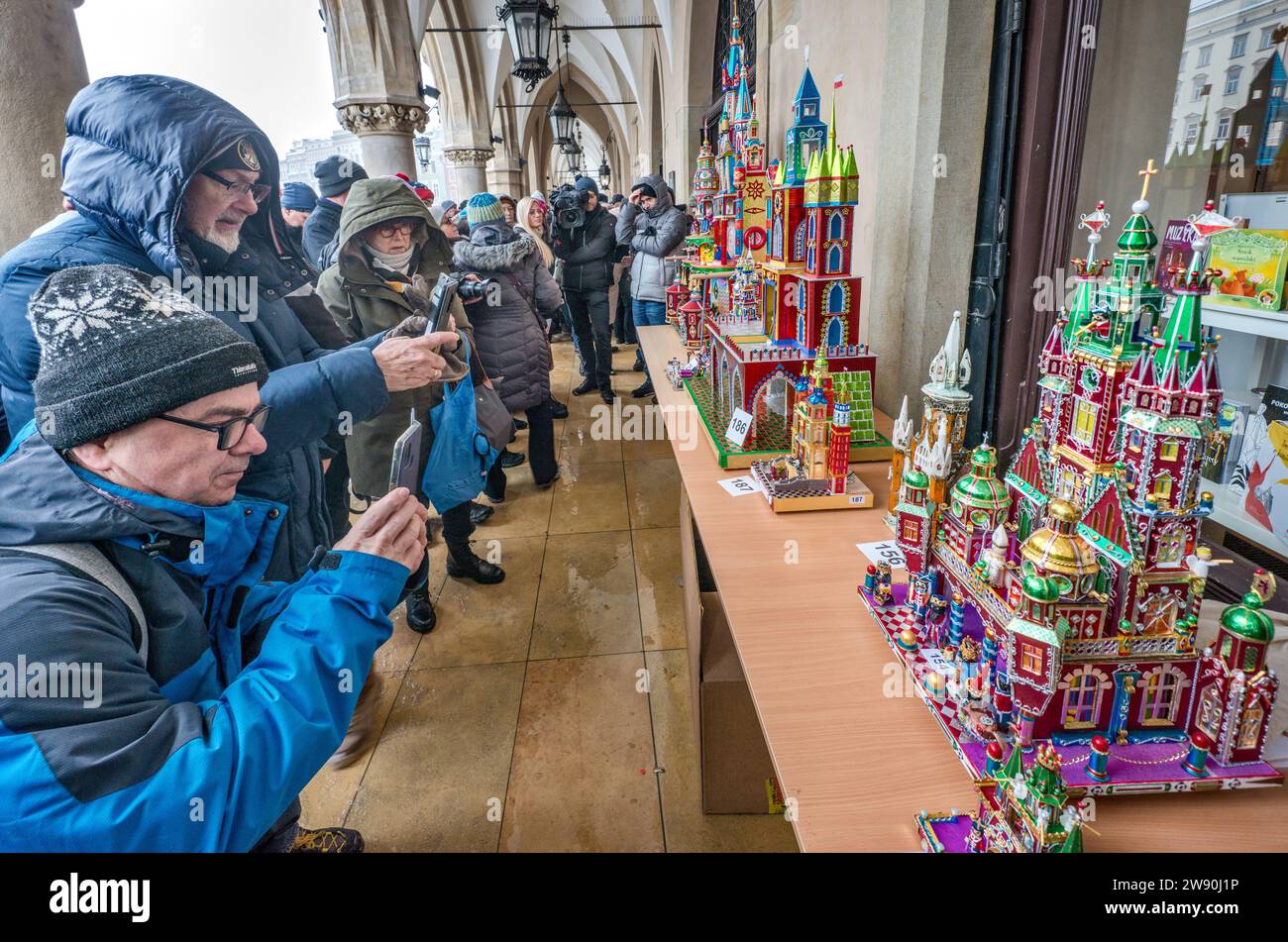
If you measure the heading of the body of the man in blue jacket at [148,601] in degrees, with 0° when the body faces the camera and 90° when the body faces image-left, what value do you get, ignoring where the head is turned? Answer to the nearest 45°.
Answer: approximately 270°

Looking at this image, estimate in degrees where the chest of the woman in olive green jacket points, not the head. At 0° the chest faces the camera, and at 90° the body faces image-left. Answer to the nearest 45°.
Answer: approximately 315°

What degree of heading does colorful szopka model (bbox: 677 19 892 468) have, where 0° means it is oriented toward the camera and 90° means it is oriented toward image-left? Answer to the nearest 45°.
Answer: approximately 45°

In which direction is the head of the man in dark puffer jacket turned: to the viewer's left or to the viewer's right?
to the viewer's right

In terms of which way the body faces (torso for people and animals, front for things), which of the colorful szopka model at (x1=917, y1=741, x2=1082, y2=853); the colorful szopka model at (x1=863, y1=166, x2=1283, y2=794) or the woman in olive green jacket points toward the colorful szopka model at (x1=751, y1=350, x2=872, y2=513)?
the woman in olive green jacket

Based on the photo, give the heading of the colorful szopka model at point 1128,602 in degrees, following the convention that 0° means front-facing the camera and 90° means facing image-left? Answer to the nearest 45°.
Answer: approximately 45°

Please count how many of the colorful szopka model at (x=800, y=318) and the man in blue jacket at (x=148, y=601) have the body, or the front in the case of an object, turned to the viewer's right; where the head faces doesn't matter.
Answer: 1

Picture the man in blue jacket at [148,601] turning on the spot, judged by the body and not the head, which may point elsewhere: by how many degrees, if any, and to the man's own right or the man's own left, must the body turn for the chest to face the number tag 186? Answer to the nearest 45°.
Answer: approximately 45° to the man's own left

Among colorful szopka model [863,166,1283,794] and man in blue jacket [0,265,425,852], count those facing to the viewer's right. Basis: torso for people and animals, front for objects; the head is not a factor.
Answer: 1

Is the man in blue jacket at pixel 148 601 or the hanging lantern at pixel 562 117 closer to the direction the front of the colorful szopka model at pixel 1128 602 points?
the man in blue jacket

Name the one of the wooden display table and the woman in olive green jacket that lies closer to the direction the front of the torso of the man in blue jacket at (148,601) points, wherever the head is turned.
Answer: the wooden display table

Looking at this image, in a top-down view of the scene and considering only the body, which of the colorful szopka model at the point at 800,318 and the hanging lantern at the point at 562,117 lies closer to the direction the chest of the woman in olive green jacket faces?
the colorful szopka model

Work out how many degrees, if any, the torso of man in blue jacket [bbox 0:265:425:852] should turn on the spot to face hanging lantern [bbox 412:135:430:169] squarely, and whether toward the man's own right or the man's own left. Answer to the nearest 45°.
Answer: approximately 90° to the man's own left

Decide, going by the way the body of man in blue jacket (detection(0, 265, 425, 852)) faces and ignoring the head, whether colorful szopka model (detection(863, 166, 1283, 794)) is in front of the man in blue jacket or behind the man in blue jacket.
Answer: in front
